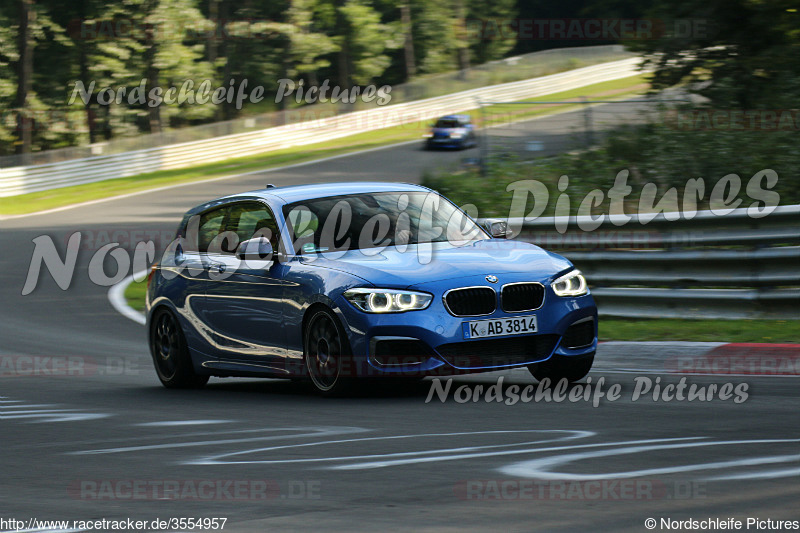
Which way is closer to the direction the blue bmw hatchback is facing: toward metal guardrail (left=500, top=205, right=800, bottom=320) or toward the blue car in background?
the metal guardrail

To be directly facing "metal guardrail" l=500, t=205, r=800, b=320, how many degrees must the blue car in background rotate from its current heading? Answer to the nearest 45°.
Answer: approximately 45° to its left

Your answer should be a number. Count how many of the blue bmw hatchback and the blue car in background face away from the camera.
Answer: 0

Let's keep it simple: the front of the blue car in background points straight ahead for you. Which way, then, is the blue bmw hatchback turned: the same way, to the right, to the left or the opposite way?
to the left

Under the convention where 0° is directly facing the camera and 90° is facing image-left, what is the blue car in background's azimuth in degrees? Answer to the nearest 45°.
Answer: approximately 45°

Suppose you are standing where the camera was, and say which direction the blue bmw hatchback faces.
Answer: facing the viewer and to the right of the viewer

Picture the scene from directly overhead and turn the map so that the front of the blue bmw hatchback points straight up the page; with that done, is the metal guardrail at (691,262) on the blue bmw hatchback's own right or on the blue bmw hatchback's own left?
on the blue bmw hatchback's own left

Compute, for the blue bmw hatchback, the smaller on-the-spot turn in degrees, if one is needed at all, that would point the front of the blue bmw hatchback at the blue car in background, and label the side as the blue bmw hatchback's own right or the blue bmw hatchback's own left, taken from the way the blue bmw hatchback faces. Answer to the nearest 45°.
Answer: approximately 135° to the blue bmw hatchback's own left

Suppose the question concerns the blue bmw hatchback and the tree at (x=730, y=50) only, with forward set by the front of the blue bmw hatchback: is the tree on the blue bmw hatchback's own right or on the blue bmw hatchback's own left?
on the blue bmw hatchback's own left

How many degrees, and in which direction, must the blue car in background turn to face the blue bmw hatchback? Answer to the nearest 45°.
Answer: approximately 45° to its left

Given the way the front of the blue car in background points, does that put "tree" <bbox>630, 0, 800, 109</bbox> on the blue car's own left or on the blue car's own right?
on the blue car's own left
